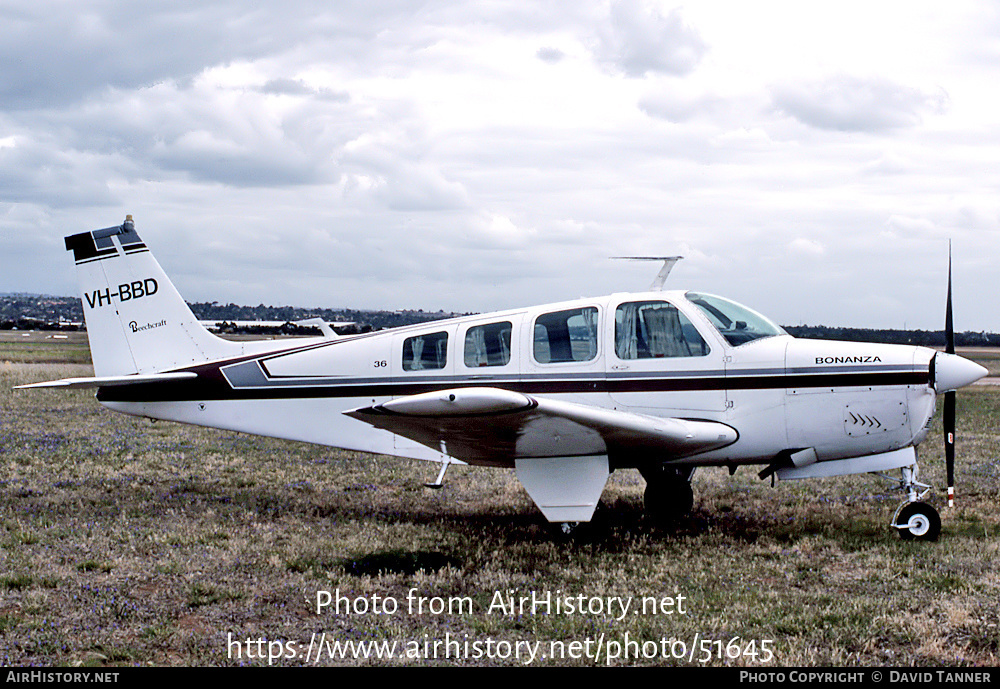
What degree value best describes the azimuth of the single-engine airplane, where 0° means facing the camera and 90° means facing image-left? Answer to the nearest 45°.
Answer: approximately 270°
